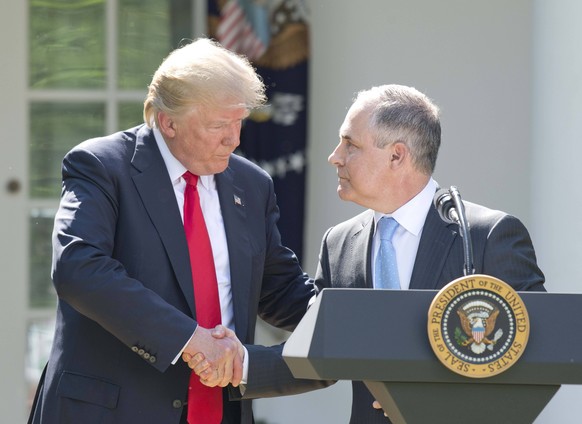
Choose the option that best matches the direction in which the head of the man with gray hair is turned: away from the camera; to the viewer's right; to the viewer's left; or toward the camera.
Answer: to the viewer's left

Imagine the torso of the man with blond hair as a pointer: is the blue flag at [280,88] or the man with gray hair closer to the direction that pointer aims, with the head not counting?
the man with gray hair

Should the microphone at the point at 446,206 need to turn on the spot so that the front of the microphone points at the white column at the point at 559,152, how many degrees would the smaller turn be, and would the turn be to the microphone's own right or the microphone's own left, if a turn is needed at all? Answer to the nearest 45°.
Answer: approximately 45° to the microphone's own right

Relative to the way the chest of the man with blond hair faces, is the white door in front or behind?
behind

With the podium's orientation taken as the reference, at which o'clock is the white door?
The white door is roughly at 5 o'clock from the podium.

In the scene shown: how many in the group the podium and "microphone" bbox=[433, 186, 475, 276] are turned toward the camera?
1

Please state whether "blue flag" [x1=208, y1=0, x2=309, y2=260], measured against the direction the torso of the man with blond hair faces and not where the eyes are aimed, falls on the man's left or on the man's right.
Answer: on the man's left

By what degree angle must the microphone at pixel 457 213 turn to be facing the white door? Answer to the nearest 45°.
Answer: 0° — it already faces it

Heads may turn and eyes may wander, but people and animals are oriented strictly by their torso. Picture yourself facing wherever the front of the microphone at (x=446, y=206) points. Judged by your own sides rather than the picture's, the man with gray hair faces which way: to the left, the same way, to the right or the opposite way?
to the left

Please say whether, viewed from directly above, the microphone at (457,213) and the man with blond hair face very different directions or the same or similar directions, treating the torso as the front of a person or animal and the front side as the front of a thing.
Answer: very different directions
